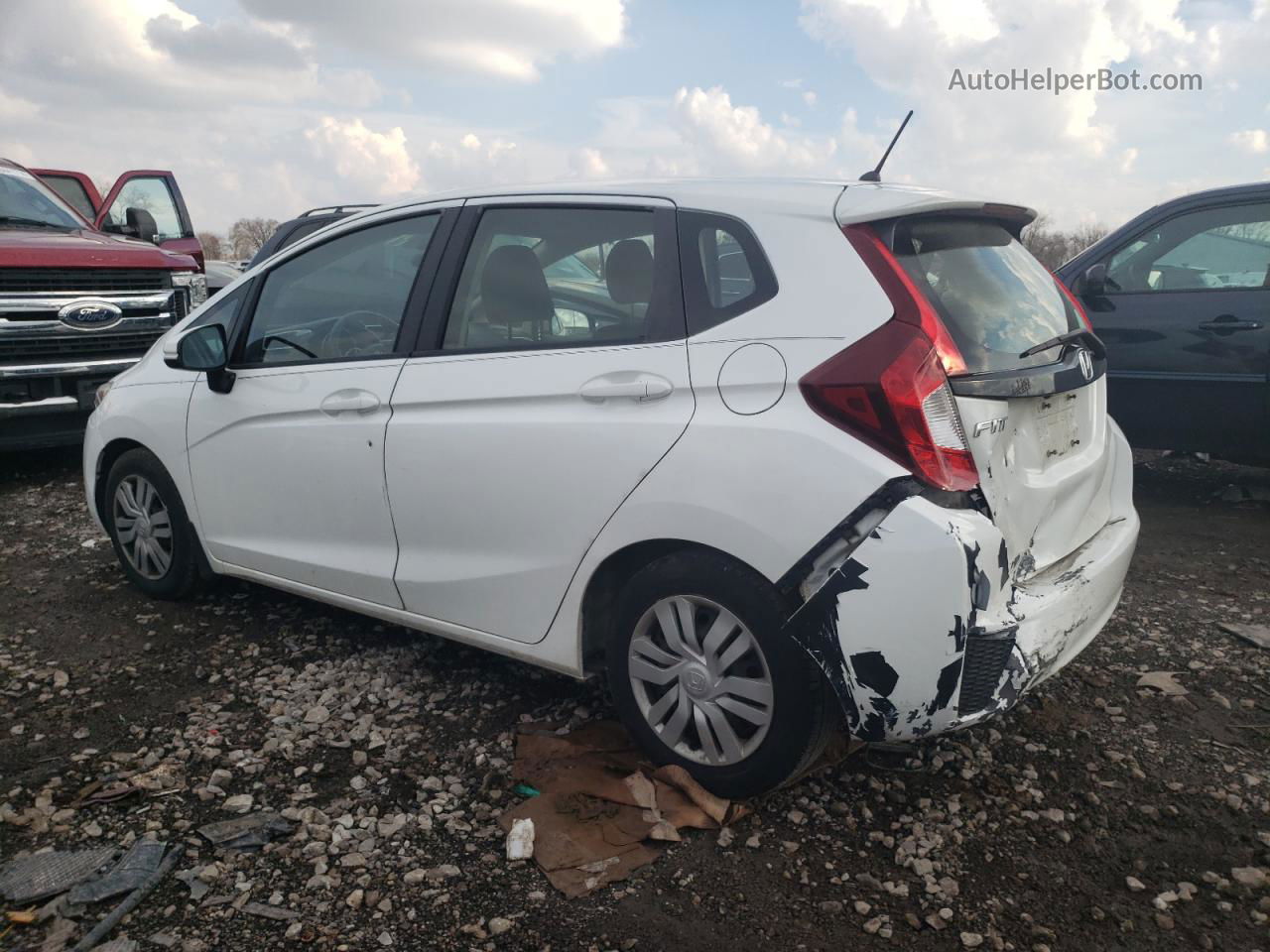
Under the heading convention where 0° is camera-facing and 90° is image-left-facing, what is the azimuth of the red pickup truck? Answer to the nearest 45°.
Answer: approximately 315°

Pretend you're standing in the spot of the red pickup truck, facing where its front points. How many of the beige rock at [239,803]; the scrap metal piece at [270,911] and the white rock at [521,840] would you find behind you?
0

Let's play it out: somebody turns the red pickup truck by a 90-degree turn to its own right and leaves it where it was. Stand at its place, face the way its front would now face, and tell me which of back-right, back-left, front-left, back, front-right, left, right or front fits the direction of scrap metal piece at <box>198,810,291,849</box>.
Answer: front-left

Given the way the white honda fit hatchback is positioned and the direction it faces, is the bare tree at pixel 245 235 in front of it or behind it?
in front

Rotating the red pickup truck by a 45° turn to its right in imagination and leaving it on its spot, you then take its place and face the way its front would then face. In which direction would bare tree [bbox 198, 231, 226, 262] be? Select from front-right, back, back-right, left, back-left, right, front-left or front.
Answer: back

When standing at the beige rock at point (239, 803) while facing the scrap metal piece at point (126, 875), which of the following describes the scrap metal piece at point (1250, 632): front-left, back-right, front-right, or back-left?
back-left

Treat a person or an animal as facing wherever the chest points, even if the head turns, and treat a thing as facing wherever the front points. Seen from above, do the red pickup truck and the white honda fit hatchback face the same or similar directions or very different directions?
very different directions

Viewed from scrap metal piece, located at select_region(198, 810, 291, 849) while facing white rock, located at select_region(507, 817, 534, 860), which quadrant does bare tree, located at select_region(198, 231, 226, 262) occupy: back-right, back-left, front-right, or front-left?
back-left

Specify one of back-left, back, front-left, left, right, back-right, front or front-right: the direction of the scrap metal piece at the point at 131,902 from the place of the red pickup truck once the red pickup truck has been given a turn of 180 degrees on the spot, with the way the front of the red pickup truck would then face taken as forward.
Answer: back-left

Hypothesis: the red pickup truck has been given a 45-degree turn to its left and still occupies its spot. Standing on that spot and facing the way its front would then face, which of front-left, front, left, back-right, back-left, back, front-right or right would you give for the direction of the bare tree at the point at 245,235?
left

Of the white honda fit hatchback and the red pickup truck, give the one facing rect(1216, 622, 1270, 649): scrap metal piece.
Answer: the red pickup truck

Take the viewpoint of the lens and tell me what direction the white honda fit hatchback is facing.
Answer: facing away from the viewer and to the left of the viewer

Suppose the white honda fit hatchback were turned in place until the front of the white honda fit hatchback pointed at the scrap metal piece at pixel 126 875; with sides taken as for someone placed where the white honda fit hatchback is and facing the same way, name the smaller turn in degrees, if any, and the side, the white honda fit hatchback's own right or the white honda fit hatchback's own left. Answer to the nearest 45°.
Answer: approximately 45° to the white honda fit hatchback's own left
